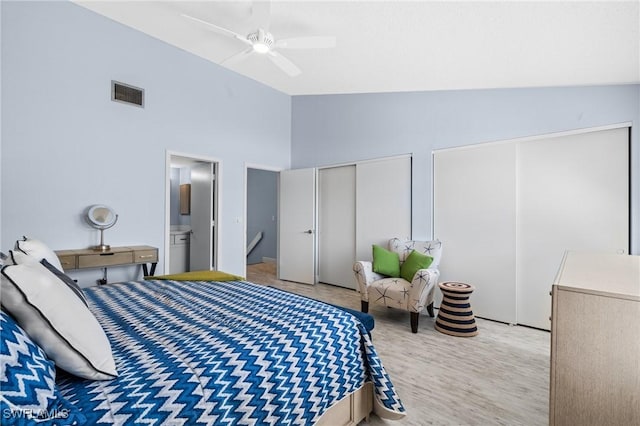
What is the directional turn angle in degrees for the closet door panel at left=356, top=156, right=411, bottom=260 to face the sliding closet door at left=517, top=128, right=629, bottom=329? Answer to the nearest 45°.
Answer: approximately 90° to its left

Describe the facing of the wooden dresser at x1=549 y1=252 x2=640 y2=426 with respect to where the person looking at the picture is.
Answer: facing to the left of the viewer

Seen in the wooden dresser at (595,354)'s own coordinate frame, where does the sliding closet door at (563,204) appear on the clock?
The sliding closet door is roughly at 3 o'clock from the wooden dresser.

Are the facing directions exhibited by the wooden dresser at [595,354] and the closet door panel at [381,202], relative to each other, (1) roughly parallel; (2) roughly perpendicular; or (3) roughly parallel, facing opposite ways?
roughly perpendicular

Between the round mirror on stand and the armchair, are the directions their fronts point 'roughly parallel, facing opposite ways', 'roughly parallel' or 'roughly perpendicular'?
roughly perpendicular

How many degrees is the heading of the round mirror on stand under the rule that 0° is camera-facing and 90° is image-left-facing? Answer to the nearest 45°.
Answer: approximately 0°

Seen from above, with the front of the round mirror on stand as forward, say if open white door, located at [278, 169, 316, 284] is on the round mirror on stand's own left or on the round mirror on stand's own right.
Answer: on the round mirror on stand's own left

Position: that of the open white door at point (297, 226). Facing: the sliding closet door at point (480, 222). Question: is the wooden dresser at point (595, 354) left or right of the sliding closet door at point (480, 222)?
right

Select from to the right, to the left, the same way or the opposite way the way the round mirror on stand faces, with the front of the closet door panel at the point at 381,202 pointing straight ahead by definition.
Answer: to the left

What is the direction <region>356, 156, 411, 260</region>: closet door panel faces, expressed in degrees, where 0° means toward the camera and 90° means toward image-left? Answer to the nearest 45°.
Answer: approximately 45°

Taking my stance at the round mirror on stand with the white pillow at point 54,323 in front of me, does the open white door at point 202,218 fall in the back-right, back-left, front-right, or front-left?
back-left

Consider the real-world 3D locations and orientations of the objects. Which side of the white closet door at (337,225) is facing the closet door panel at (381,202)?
left

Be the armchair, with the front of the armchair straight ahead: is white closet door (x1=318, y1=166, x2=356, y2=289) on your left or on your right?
on your right
